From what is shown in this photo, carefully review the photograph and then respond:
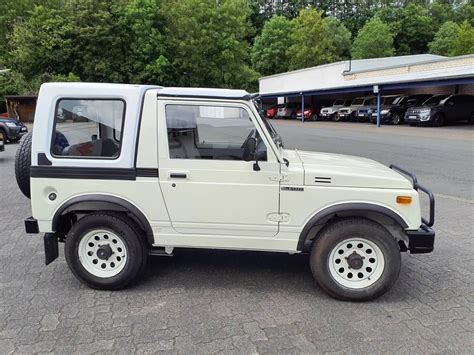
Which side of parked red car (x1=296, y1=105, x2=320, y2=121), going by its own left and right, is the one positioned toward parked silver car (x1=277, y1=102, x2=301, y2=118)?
right

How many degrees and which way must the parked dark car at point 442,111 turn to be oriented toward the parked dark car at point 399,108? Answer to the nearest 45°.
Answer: approximately 90° to its right

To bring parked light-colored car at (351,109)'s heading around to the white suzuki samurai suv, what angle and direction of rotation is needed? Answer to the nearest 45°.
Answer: approximately 45° to its left

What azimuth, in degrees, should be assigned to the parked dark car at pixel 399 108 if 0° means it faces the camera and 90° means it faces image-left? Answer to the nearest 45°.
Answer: approximately 45°

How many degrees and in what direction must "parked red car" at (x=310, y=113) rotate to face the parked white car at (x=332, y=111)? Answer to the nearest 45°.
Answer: approximately 90° to its left

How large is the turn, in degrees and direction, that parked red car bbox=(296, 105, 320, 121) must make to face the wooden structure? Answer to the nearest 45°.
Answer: approximately 45° to its right

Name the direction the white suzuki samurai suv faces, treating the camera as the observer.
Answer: facing to the right of the viewer

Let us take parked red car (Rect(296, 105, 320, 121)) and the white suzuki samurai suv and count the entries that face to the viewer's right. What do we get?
1

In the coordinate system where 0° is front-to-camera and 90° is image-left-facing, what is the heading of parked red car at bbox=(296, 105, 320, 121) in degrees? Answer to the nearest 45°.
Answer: approximately 45°

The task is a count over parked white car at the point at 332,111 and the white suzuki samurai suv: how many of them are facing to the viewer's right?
1

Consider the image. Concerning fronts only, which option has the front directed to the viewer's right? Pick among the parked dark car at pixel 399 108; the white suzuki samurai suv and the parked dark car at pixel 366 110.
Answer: the white suzuki samurai suv
